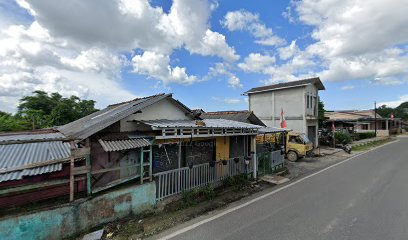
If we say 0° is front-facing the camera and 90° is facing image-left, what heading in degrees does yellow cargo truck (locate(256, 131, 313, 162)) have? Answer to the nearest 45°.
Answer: approximately 315°

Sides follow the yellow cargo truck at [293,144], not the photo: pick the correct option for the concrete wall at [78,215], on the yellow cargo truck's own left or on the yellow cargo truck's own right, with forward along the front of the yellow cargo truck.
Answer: on the yellow cargo truck's own right

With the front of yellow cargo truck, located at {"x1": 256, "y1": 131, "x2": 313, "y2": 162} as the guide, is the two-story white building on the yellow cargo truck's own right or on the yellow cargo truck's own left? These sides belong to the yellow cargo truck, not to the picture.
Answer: on the yellow cargo truck's own left

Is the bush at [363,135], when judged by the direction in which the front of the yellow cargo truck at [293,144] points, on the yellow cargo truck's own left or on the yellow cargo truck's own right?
on the yellow cargo truck's own left

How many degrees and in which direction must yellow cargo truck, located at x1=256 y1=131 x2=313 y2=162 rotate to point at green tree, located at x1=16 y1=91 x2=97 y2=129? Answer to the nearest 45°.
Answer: approximately 135° to its right
